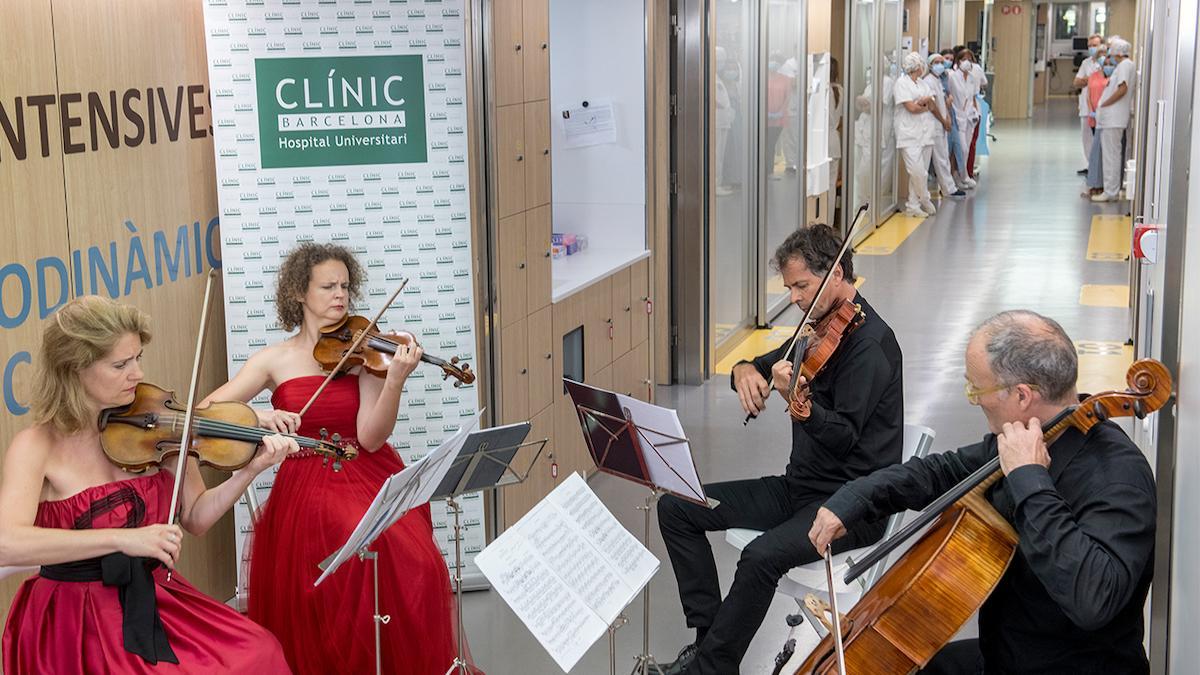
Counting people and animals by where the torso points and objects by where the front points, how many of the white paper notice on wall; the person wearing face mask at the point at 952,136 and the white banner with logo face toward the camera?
3

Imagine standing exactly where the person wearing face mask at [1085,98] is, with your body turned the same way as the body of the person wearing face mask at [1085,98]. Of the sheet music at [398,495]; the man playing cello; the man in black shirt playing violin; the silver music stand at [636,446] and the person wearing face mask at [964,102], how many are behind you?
0

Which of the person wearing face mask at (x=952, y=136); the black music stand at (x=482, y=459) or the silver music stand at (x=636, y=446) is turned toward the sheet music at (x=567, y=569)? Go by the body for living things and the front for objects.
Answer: the person wearing face mask

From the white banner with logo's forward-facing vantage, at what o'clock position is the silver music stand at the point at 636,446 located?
The silver music stand is roughly at 11 o'clock from the white banner with logo.

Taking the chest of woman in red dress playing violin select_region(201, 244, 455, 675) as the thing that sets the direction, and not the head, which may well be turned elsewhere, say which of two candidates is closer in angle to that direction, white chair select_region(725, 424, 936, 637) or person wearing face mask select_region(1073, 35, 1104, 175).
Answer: the white chair

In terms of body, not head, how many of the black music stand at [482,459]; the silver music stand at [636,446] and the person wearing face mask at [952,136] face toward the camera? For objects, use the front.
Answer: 1

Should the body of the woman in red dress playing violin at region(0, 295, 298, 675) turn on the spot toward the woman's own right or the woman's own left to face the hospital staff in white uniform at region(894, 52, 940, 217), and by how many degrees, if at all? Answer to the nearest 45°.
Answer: approximately 90° to the woman's own left

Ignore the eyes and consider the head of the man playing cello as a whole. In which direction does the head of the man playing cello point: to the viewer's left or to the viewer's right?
to the viewer's left

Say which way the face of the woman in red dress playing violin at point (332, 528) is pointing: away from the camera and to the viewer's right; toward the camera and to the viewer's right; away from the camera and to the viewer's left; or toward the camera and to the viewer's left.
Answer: toward the camera and to the viewer's right

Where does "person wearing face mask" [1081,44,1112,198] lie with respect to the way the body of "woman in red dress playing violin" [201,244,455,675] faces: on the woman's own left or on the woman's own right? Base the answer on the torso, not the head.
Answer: on the woman's own left

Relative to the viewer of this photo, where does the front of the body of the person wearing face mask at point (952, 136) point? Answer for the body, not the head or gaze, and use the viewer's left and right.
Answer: facing the viewer

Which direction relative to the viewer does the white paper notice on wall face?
toward the camera

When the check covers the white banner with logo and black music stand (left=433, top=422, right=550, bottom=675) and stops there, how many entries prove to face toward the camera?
1

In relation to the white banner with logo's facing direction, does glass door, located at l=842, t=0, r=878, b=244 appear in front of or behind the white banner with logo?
behind

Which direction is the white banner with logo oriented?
toward the camera

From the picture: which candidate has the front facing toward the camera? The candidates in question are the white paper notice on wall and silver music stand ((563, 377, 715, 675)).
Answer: the white paper notice on wall

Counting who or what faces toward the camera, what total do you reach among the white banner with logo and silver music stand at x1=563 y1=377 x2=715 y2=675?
1

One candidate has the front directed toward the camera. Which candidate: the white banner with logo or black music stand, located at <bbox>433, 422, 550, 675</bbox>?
the white banner with logo
